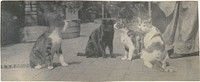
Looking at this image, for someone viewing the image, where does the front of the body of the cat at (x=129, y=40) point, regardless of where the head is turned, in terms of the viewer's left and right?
facing the viewer and to the left of the viewer

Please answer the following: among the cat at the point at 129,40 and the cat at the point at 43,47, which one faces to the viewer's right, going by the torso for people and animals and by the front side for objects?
the cat at the point at 43,47

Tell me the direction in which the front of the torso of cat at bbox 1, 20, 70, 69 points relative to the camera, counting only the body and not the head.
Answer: to the viewer's right

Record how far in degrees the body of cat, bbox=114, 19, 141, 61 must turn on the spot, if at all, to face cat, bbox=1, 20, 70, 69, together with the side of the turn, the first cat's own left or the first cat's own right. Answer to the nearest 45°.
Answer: approximately 45° to the first cat's own right
